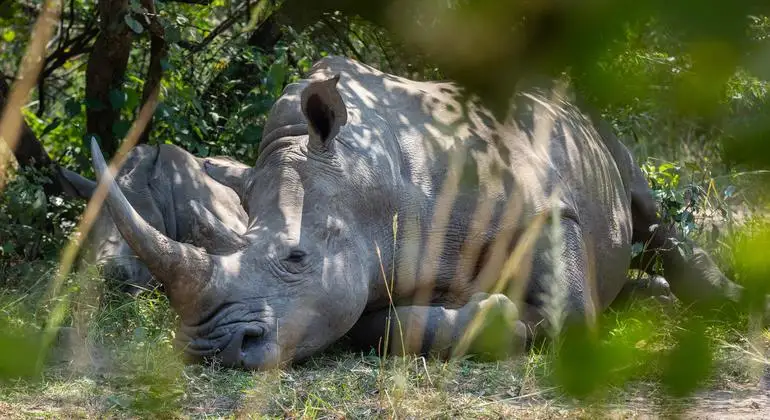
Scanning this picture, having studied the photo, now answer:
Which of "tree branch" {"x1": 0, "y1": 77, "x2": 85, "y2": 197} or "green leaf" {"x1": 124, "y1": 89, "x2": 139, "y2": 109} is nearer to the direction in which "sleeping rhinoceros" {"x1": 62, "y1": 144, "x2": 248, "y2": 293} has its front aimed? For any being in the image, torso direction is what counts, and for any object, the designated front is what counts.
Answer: the tree branch

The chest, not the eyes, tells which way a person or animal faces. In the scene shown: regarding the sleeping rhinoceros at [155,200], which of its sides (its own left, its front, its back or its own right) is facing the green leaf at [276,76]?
back

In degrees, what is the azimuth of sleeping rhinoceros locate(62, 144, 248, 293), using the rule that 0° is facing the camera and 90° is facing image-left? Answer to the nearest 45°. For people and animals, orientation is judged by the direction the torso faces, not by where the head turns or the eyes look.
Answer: approximately 45°

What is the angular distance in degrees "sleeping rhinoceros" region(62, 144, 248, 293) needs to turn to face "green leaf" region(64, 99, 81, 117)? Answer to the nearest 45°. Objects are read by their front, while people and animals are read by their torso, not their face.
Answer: approximately 90° to its right

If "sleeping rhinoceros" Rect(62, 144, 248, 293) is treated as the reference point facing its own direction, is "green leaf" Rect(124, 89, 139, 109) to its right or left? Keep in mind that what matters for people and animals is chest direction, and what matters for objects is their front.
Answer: on its right

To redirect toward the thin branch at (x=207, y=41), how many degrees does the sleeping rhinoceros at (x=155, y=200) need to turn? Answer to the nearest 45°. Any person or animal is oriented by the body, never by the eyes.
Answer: approximately 135° to its right
